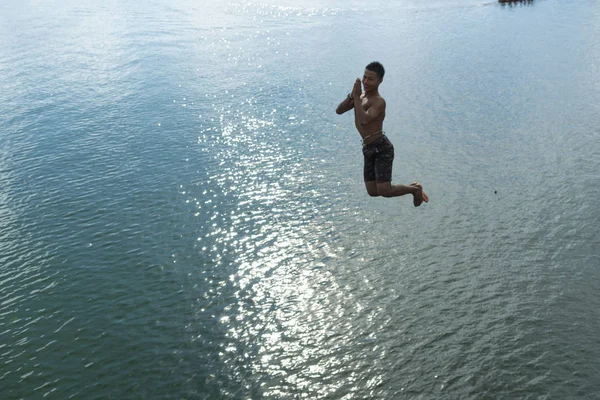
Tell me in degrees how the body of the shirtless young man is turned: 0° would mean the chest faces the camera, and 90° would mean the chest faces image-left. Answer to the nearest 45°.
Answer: approximately 45°
